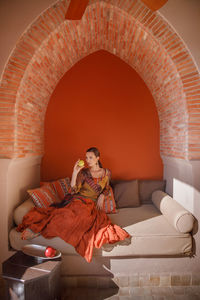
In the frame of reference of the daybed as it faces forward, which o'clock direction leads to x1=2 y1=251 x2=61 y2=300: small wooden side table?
The small wooden side table is roughly at 2 o'clock from the daybed.

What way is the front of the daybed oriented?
toward the camera
